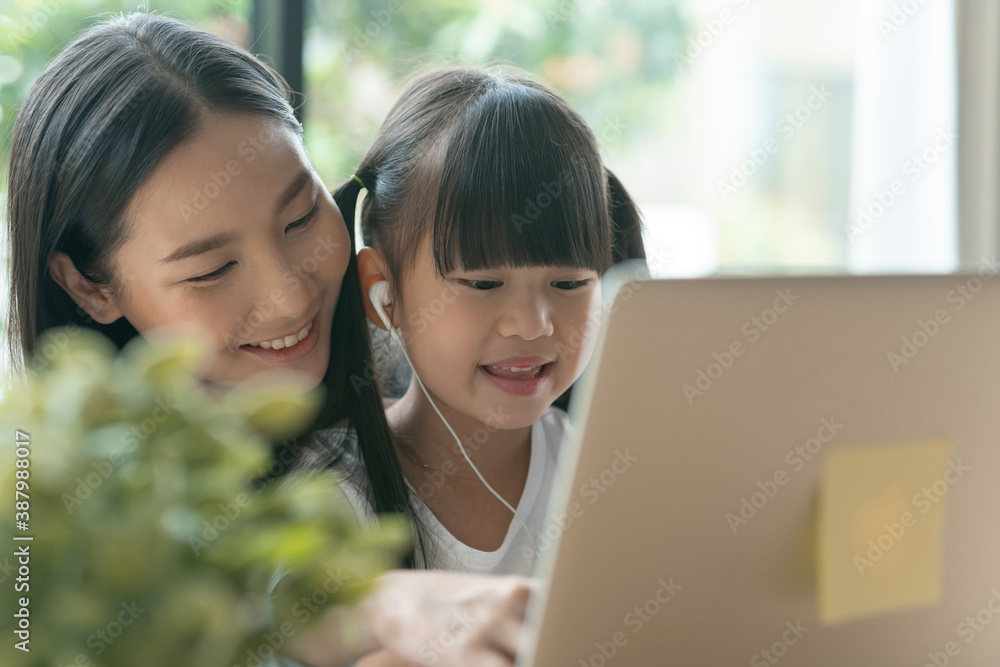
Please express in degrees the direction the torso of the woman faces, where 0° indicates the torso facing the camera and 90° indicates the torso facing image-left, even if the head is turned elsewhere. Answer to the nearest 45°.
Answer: approximately 315°

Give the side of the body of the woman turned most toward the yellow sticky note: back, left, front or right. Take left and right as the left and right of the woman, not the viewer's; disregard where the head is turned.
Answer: front

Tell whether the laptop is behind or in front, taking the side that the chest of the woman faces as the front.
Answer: in front

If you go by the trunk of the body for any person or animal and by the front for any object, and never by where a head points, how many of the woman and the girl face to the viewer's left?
0

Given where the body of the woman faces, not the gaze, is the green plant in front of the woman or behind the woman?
in front

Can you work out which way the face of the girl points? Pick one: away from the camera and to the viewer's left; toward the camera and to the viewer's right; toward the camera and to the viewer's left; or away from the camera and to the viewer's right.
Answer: toward the camera and to the viewer's right

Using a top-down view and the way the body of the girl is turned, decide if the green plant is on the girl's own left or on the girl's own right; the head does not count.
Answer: on the girl's own right

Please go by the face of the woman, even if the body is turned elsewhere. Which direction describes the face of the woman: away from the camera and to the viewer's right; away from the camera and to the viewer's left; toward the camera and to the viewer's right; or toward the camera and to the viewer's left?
toward the camera and to the viewer's right
